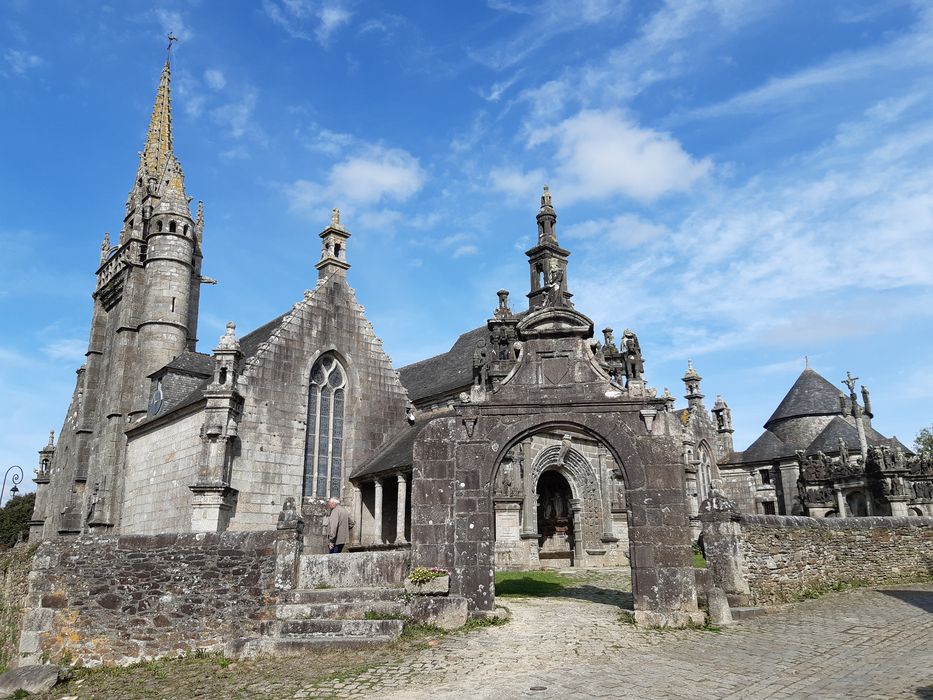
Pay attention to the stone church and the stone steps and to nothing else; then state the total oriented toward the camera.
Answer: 2

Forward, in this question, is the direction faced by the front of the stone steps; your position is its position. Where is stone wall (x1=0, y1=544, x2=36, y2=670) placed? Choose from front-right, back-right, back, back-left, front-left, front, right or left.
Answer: back-right

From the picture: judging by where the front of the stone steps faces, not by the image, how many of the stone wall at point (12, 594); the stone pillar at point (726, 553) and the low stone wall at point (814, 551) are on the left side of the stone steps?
2

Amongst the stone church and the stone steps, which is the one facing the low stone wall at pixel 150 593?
the stone church

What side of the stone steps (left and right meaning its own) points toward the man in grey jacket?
back

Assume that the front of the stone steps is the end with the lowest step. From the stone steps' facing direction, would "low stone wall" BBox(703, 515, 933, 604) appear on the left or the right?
on its left

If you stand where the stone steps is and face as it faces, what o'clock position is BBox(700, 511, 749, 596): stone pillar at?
The stone pillar is roughly at 9 o'clock from the stone steps.

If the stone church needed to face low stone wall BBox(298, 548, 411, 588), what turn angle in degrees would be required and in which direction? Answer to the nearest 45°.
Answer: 0° — it already faces it

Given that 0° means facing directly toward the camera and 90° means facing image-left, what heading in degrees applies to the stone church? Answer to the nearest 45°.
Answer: approximately 0°

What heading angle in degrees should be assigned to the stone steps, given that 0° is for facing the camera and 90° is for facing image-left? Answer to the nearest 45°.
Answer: approximately 0°

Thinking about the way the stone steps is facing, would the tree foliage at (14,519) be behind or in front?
behind

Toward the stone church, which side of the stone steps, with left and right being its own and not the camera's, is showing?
back

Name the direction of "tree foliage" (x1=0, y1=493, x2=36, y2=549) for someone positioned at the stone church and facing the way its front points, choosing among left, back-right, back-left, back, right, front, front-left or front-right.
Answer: back-right
